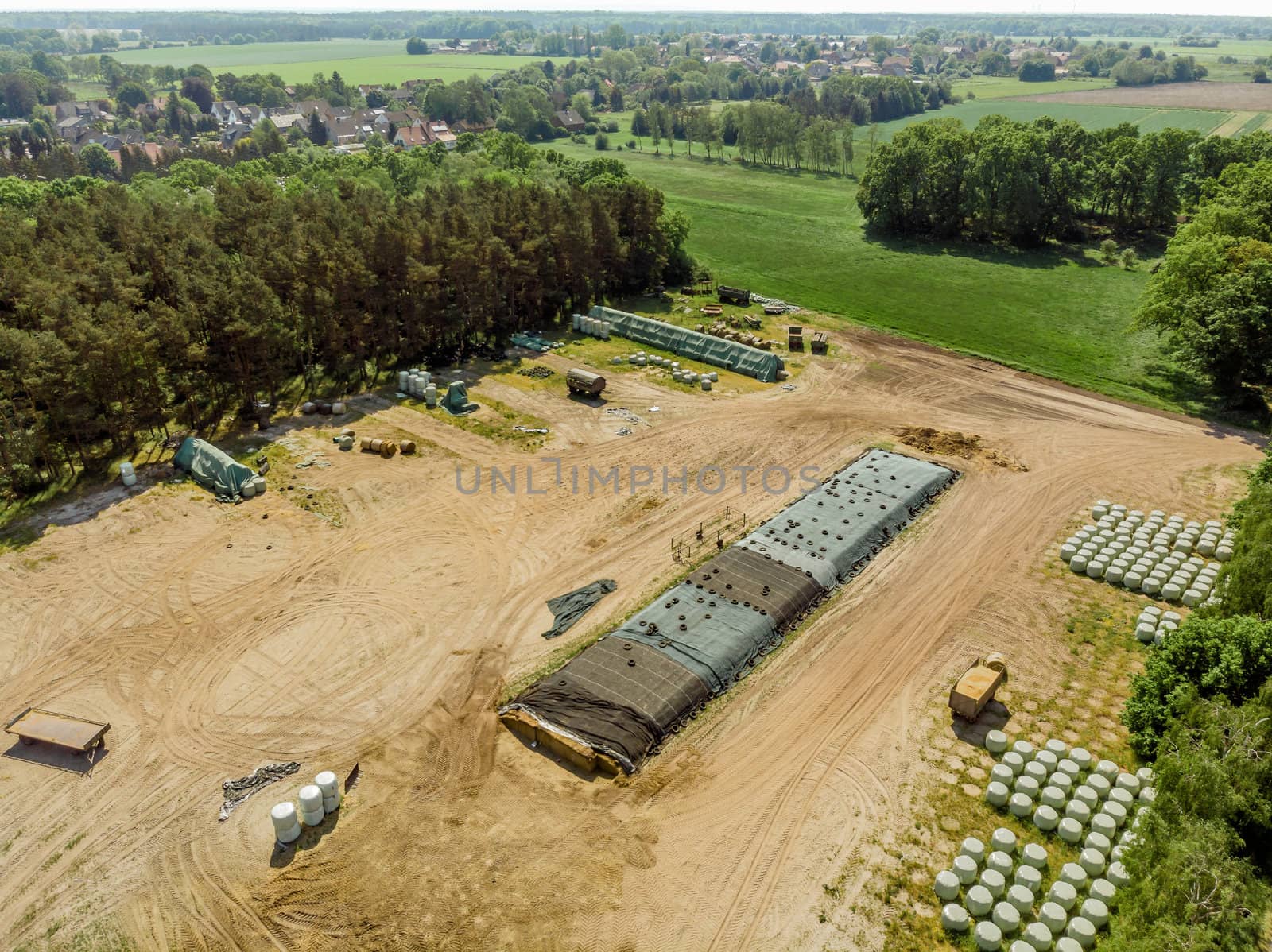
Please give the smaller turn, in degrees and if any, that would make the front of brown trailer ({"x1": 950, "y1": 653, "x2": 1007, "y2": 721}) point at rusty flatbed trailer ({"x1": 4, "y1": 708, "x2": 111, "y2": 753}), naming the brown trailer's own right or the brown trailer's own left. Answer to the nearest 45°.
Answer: approximately 180°

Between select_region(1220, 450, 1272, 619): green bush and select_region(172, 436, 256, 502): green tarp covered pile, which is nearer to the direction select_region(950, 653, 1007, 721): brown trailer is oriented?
the green bush

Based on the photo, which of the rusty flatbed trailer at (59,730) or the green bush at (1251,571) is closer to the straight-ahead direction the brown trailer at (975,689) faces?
the green bush

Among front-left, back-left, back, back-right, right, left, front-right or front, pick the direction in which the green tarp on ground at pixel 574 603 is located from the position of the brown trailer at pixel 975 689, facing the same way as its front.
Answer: back-left

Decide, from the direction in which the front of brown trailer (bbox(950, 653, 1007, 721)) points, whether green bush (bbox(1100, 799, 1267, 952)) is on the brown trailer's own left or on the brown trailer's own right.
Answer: on the brown trailer's own right

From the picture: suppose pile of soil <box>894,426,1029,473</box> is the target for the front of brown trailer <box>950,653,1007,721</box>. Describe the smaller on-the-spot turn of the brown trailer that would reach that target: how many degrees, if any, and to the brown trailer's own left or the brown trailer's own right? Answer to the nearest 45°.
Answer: approximately 45° to the brown trailer's own left

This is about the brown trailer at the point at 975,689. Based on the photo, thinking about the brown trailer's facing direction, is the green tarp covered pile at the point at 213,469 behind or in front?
behind

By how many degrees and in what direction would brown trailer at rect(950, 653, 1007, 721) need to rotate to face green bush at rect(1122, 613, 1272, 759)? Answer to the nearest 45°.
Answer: approximately 45° to its right

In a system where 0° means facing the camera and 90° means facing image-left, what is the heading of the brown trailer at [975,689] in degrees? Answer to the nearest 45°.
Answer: approximately 225°
